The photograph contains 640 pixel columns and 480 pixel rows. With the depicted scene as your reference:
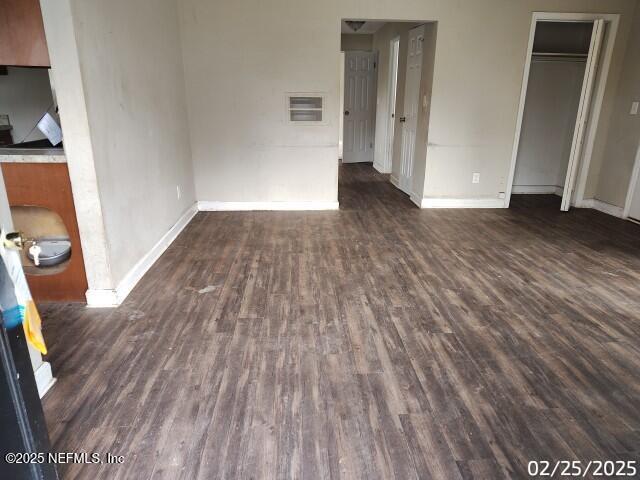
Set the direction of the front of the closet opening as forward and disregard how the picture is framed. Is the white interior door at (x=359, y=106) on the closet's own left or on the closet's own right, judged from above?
on the closet's own right

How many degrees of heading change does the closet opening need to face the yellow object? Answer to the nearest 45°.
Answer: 0° — it already faces it

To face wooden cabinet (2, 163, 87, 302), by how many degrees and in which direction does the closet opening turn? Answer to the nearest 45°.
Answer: approximately 45° to its right

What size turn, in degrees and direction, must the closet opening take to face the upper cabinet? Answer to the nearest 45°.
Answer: approximately 45° to its right

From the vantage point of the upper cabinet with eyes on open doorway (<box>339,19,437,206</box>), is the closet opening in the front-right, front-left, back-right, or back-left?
front-right

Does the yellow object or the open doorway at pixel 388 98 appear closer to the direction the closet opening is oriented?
the yellow object

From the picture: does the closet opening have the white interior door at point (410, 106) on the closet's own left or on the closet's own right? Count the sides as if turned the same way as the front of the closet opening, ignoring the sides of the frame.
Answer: on the closet's own right

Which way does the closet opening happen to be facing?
toward the camera

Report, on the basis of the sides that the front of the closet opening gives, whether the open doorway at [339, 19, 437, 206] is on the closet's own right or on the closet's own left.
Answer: on the closet's own right

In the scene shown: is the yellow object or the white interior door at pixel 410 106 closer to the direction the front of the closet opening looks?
the yellow object

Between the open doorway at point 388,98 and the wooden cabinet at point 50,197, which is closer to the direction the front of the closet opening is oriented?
the wooden cabinet

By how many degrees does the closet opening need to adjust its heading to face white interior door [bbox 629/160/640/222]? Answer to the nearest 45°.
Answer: approximately 45° to its left
